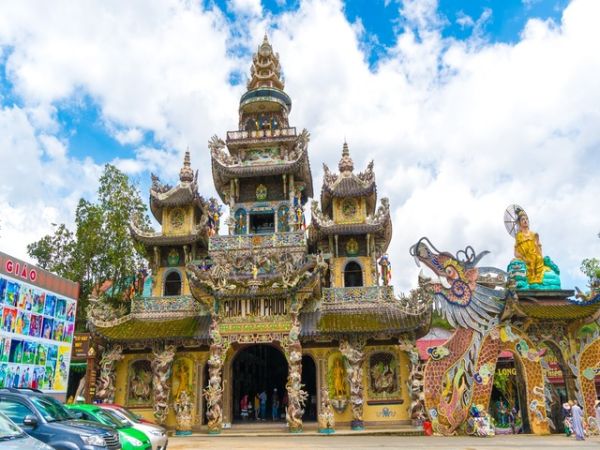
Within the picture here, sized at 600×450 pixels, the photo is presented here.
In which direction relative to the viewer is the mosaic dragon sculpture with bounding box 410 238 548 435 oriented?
to the viewer's left

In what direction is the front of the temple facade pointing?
toward the camera

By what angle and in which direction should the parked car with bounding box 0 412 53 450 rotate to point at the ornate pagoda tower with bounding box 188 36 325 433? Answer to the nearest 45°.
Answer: approximately 90° to its left

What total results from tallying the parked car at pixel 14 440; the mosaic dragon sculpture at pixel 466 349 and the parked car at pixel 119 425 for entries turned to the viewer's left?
1

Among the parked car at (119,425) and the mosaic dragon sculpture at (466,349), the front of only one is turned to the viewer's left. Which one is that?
the mosaic dragon sculpture

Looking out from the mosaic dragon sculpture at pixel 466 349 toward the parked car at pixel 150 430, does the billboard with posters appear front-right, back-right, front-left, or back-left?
front-right

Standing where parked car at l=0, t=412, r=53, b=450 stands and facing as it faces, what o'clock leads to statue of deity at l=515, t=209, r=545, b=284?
The statue of deity is roughly at 10 o'clock from the parked car.

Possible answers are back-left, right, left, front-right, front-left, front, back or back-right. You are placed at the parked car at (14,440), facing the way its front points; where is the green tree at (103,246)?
back-left

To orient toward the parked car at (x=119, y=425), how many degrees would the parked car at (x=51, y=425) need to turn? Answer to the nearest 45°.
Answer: approximately 90° to its left

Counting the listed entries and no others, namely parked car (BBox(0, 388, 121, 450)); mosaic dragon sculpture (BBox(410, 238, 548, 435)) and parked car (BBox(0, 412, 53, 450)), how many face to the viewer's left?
1

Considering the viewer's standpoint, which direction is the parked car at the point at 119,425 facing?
facing the viewer and to the right of the viewer

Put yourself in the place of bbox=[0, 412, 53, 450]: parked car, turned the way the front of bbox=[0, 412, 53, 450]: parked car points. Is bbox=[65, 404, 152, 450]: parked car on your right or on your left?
on your left

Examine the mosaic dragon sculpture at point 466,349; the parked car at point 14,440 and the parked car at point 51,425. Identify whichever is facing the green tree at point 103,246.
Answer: the mosaic dragon sculpture

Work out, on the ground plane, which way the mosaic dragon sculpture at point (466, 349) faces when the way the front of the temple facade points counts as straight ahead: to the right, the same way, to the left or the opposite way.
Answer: to the right

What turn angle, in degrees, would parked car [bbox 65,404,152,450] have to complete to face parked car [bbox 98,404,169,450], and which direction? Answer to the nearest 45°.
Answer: approximately 90° to its left

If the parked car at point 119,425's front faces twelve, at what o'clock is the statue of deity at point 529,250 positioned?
The statue of deity is roughly at 10 o'clock from the parked car.
